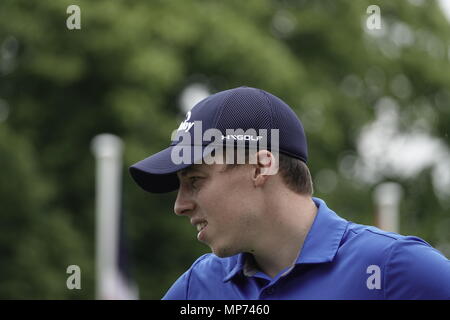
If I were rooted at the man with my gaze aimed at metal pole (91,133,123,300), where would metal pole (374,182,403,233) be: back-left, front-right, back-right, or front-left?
front-right

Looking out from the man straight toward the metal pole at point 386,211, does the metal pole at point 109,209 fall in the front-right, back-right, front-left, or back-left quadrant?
front-left

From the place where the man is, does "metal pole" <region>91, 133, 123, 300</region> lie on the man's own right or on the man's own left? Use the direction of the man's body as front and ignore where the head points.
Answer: on the man's own right

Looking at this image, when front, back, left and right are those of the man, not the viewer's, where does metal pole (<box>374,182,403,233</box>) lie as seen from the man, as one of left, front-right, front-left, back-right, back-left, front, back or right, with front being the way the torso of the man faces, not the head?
back-right

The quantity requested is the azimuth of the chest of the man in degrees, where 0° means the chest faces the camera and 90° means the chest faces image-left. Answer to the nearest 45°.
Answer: approximately 45°

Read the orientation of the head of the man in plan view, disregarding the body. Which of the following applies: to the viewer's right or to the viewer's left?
to the viewer's left
